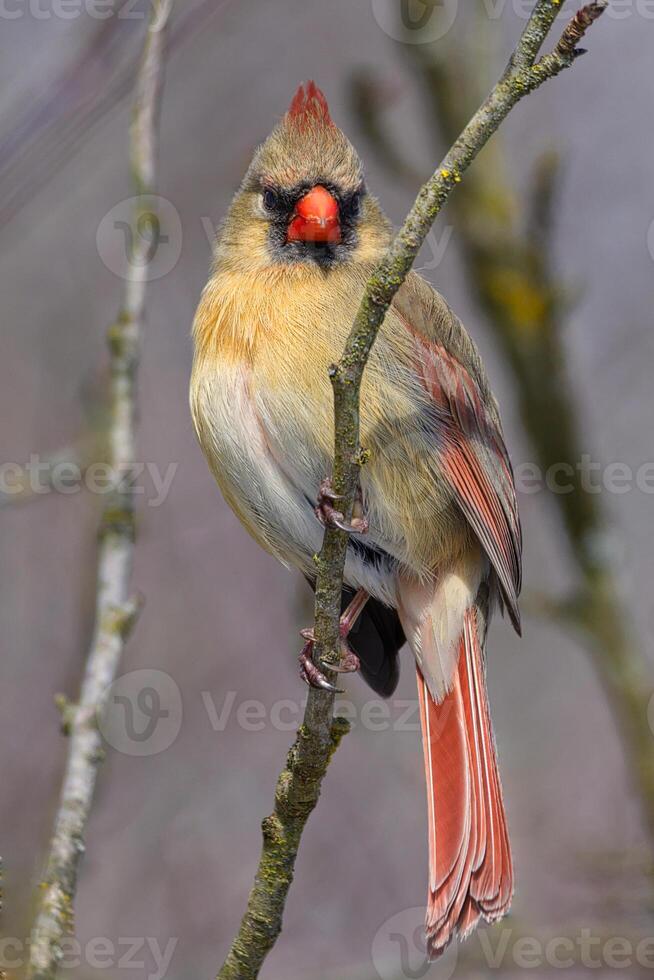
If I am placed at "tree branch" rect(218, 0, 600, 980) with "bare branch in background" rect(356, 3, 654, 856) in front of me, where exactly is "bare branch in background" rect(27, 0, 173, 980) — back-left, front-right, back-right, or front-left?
front-left

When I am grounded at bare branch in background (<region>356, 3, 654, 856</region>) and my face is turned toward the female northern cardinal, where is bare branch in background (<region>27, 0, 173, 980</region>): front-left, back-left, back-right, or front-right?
front-right

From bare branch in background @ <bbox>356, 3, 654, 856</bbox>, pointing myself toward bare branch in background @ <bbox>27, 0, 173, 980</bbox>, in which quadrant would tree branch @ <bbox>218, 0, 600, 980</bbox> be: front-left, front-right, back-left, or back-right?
front-left

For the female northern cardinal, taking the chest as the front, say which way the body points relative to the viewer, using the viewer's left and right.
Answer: facing the viewer and to the left of the viewer
